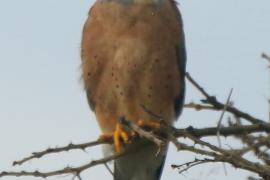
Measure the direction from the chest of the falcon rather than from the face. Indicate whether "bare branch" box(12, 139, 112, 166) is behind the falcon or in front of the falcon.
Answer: in front

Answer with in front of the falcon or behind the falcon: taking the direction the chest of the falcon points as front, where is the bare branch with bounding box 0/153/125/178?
in front

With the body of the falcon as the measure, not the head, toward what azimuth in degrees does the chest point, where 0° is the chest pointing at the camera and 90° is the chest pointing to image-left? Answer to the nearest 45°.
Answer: approximately 0°
